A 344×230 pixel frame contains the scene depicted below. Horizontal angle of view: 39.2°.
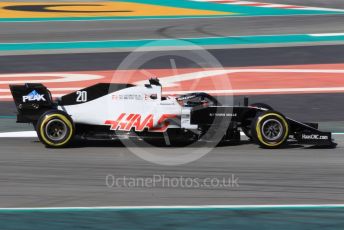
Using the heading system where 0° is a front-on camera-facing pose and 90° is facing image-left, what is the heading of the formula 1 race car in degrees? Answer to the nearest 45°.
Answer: approximately 270°
